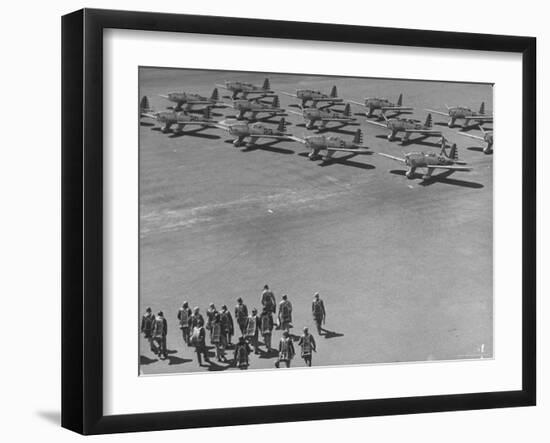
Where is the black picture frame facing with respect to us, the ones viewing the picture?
facing the viewer and to the right of the viewer
